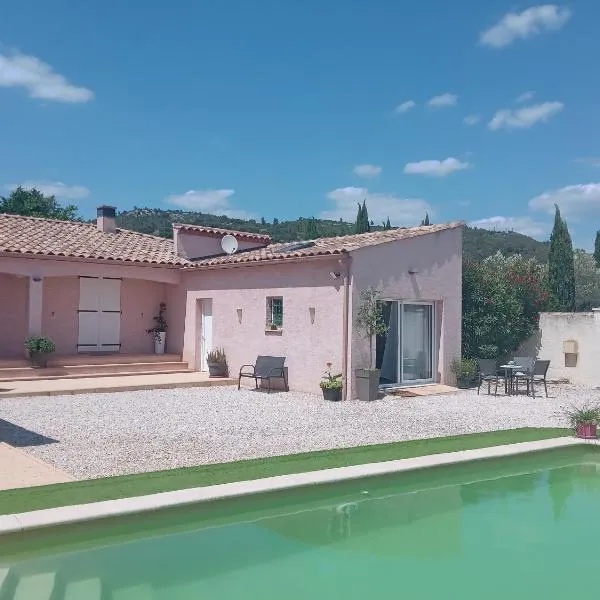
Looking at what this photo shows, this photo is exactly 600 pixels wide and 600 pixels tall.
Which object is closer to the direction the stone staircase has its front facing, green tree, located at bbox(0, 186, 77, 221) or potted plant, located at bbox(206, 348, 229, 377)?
the potted plant

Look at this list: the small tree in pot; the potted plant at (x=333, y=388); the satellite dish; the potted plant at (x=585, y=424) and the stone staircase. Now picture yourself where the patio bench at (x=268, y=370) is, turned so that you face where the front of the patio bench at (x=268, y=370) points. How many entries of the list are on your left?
3

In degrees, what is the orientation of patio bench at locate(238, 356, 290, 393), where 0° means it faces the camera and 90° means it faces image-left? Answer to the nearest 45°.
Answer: approximately 45°

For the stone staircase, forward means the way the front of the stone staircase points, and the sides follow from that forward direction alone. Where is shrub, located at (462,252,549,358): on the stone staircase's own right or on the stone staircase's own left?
on the stone staircase's own left

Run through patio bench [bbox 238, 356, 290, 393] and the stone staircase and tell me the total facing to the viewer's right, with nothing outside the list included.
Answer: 0

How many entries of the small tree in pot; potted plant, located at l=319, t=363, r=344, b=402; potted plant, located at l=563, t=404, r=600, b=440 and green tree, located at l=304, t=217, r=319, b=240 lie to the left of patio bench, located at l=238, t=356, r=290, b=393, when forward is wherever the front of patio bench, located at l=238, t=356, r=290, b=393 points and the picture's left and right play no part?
3

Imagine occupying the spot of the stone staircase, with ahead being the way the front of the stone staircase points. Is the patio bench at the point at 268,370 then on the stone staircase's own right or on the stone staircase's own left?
on the stone staircase's own left

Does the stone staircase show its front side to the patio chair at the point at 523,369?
no

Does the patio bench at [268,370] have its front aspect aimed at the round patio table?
no

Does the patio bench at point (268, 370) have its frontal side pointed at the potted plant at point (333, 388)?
no

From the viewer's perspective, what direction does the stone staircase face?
toward the camera

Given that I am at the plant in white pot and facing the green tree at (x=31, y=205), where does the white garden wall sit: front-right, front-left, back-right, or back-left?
back-right
